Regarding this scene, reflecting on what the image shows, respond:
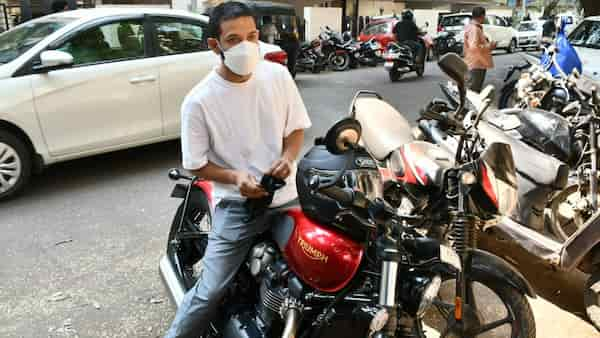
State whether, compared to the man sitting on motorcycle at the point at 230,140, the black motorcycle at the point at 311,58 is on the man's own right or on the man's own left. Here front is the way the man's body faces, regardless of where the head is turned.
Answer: on the man's own left

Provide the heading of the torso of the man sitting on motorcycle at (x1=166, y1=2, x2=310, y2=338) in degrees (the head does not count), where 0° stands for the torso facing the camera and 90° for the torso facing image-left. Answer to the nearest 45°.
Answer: approximately 315°

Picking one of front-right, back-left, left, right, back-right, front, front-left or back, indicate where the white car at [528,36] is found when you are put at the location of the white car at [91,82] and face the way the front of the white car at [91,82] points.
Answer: back

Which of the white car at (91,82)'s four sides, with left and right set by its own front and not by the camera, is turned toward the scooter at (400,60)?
back

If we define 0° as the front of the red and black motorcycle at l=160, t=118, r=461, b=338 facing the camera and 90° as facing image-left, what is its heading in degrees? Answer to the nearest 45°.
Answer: approximately 315°

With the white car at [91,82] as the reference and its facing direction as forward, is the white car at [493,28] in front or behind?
behind

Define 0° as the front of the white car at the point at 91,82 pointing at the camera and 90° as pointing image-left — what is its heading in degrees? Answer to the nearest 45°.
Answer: approximately 45°

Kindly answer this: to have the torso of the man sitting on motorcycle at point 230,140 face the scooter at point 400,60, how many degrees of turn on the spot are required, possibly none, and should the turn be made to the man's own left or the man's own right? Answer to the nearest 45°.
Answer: approximately 135° to the man's own left

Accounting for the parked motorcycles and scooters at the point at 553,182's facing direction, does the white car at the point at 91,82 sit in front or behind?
behind
